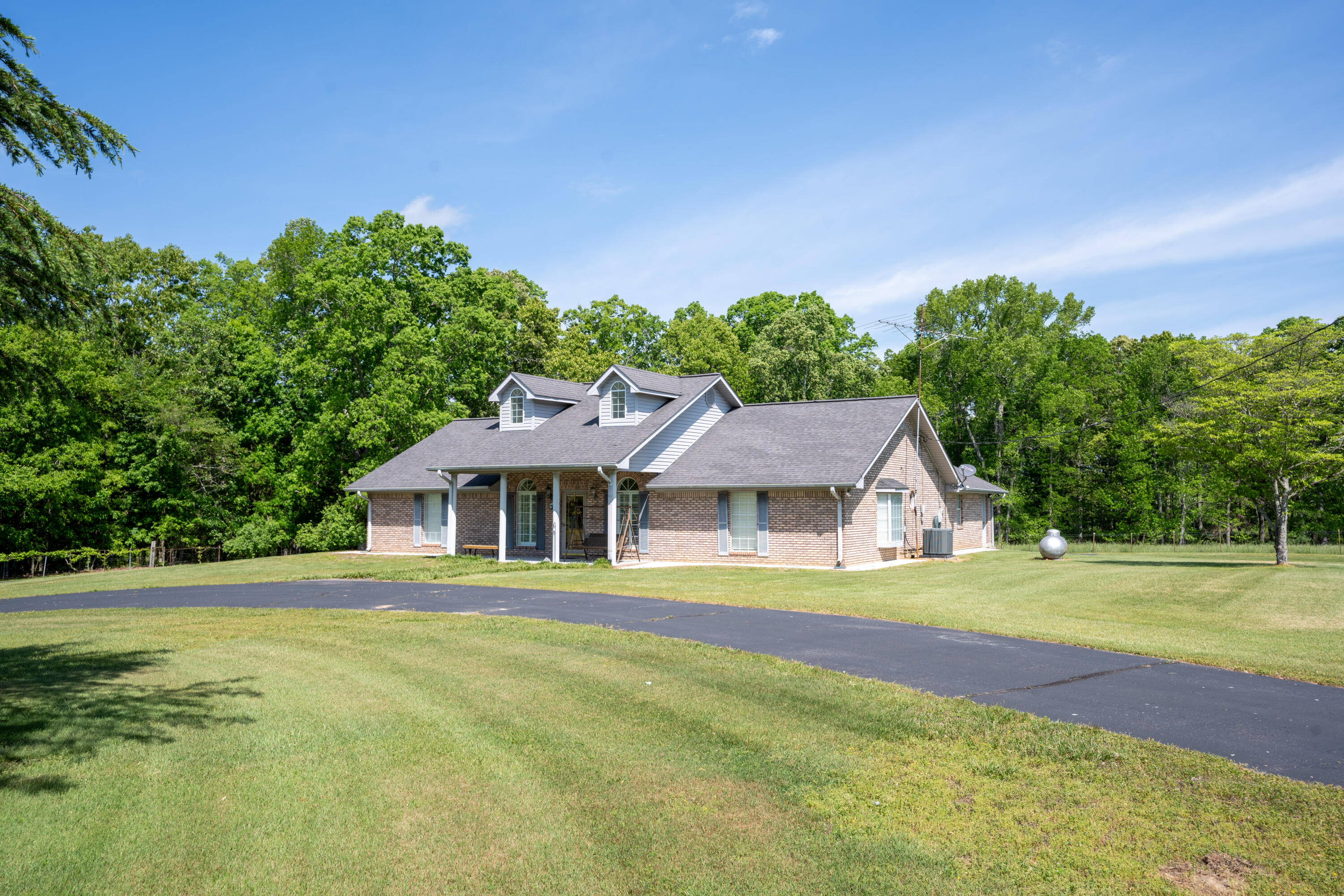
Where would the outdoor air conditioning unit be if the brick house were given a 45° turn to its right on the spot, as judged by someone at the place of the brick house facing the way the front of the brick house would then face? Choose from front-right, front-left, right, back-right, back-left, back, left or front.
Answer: back

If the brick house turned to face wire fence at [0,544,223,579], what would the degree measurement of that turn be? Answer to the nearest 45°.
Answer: approximately 45° to its right

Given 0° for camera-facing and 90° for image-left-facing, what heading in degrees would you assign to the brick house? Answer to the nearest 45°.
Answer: approximately 45°

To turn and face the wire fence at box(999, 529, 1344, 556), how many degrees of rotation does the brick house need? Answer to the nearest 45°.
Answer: approximately 180°
